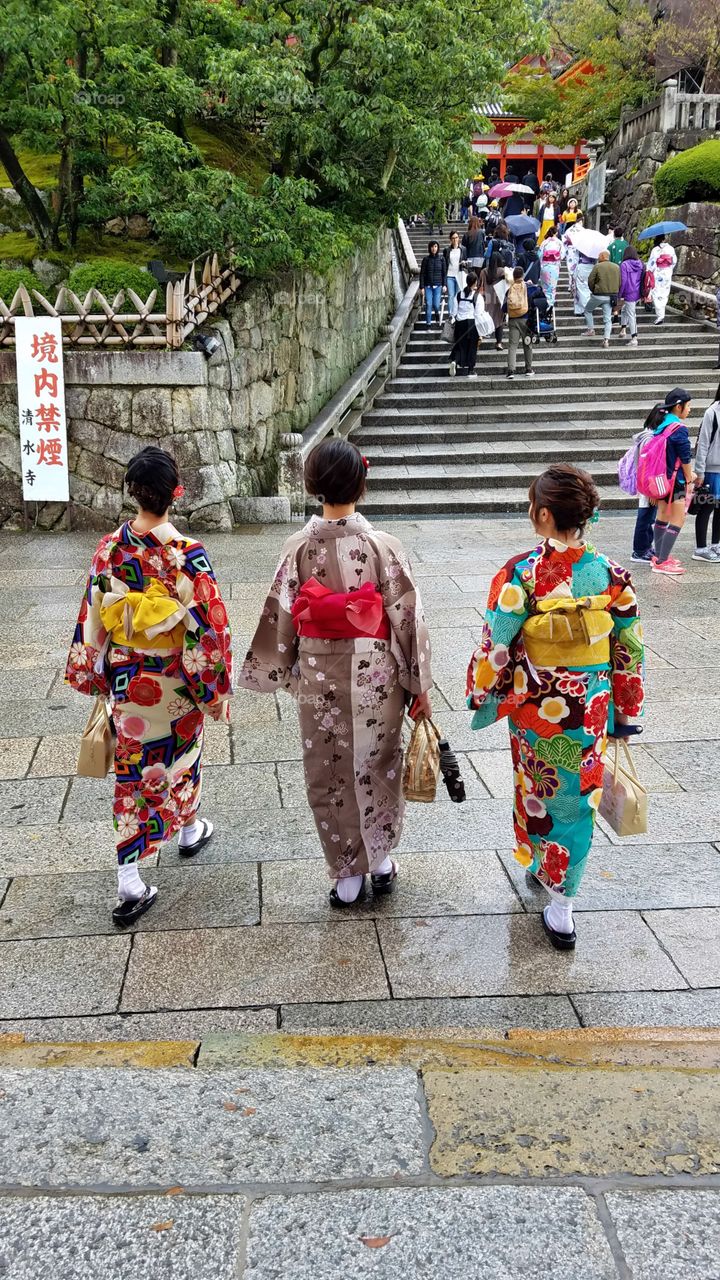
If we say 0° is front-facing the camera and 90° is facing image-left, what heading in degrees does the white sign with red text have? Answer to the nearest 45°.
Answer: approximately 0°

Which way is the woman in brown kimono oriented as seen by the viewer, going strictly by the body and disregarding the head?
away from the camera

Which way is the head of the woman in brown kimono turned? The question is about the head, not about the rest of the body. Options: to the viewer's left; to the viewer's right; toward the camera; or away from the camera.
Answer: away from the camera

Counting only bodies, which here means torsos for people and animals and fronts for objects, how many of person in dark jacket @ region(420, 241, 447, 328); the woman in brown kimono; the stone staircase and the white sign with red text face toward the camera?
3

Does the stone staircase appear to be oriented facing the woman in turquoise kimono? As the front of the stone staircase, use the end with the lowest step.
yes

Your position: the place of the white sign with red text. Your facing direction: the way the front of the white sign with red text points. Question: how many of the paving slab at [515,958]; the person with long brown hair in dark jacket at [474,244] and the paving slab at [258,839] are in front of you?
2

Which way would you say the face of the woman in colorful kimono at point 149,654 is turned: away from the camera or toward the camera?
away from the camera

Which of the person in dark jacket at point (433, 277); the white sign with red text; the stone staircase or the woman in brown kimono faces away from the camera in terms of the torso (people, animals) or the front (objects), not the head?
the woman in brown kimono

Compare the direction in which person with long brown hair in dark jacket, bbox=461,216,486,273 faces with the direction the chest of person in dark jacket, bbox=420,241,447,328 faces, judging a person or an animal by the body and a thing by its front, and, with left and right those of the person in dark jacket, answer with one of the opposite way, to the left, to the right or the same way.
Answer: the opposite way

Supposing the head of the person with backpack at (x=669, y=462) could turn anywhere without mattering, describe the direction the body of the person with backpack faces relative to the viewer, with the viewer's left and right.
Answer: facing to the right of the viewer

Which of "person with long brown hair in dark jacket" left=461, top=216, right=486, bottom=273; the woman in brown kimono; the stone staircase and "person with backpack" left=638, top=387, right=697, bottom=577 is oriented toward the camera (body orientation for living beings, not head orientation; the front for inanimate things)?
the stone staircase

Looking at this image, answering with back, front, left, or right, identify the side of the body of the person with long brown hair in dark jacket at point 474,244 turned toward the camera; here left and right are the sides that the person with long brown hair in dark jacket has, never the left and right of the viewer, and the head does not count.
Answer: back

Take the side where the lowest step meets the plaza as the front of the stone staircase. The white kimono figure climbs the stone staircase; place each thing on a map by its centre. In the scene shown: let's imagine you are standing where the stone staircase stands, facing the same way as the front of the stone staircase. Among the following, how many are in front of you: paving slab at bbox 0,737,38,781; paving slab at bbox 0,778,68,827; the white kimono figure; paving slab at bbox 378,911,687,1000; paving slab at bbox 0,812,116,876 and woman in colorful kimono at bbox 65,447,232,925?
5
